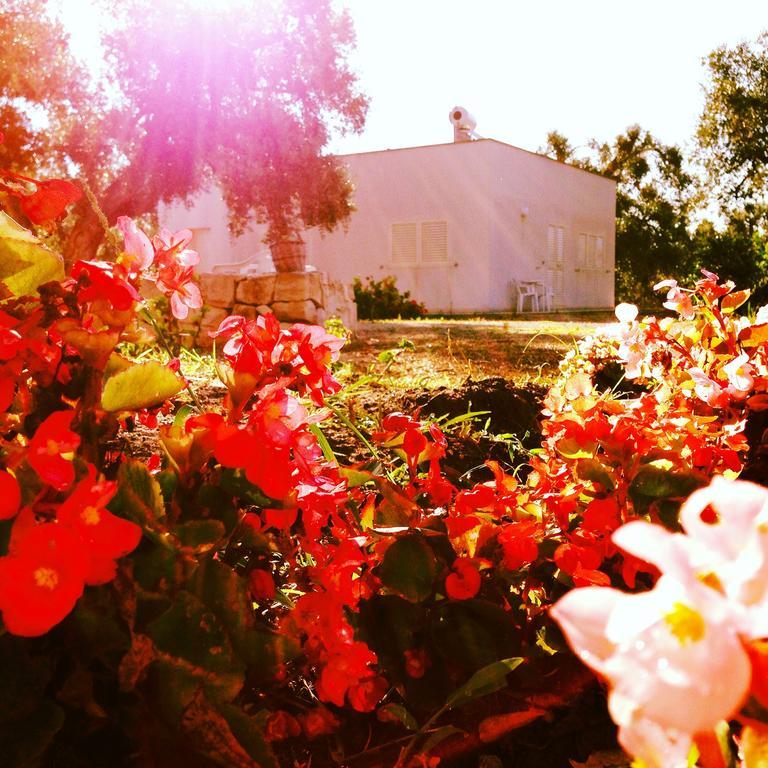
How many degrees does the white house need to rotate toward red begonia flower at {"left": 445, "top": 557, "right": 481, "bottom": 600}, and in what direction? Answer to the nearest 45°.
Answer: approximately 45° to its right

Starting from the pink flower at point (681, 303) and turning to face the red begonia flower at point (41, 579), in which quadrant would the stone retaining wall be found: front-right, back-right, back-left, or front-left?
back-right

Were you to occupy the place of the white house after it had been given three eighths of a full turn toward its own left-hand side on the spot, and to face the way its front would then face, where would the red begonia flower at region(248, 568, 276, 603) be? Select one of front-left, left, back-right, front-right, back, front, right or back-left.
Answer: back

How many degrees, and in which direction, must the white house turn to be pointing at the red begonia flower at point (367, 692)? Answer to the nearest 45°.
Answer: approximately 45° to its right

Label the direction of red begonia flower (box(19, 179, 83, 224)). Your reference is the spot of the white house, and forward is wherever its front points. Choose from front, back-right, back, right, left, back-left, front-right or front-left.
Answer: front-right

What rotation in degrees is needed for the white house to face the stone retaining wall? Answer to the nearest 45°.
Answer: approximately 45° to its right

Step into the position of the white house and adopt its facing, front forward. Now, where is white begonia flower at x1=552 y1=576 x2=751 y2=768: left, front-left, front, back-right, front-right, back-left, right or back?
front-right

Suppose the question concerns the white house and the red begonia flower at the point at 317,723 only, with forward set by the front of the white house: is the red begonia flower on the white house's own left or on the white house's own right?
on the white house's own right

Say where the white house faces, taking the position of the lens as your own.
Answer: facing the viewer and to the right of the viewer
